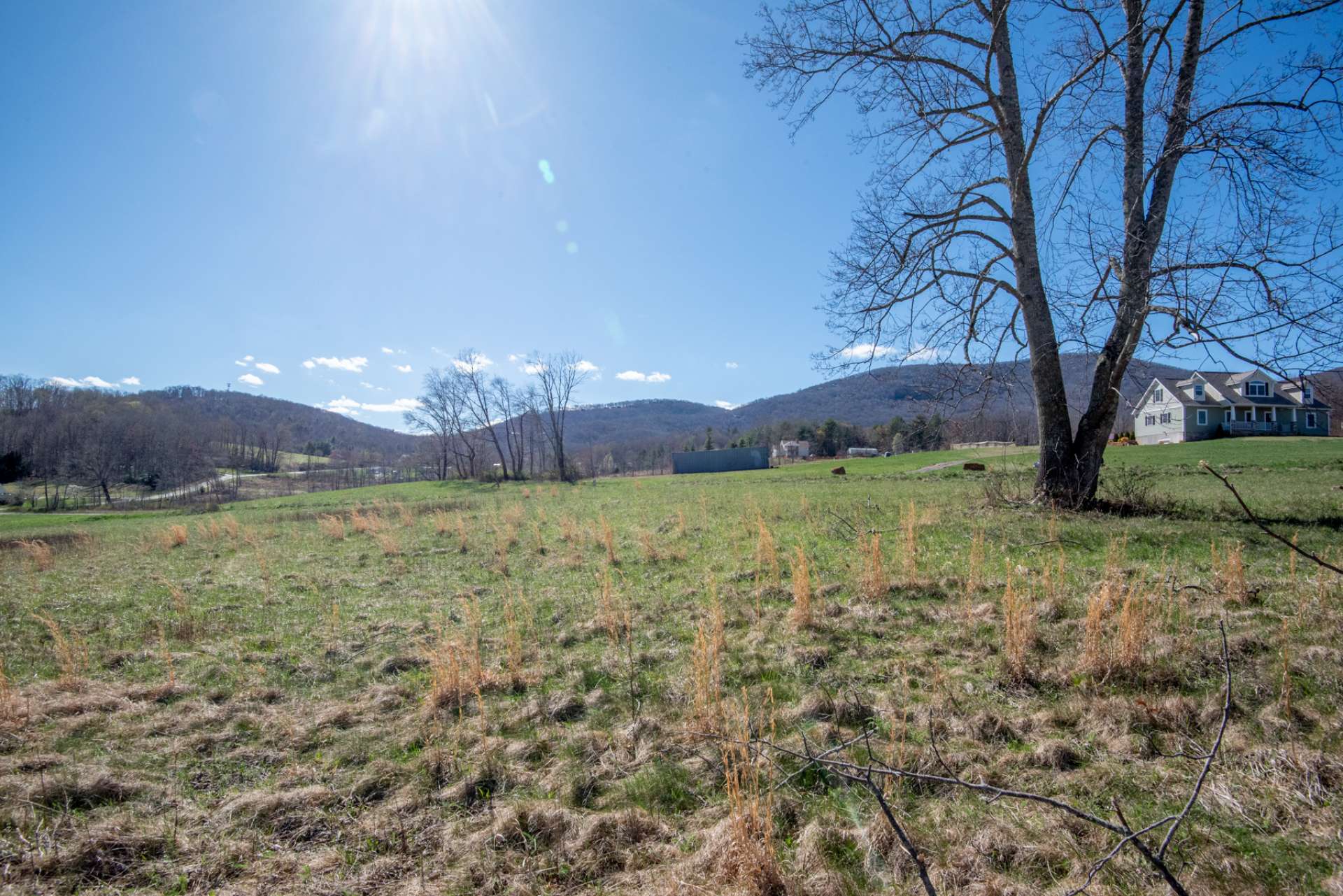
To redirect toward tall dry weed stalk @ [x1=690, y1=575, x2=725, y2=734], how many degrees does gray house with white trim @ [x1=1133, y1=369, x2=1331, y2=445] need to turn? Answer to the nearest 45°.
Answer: approximately 45° to its right

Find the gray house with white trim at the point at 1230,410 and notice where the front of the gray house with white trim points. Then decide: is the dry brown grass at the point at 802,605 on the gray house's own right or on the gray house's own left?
on the gray house's own right

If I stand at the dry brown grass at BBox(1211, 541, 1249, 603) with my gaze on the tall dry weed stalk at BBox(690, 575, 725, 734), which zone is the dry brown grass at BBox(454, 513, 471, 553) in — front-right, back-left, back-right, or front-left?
front-right

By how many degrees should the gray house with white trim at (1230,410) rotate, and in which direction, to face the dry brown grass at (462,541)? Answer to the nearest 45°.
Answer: approximately 45° to its right

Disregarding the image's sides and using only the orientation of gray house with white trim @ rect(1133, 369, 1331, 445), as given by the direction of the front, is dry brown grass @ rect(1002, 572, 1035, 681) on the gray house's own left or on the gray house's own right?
on the gray house's own right

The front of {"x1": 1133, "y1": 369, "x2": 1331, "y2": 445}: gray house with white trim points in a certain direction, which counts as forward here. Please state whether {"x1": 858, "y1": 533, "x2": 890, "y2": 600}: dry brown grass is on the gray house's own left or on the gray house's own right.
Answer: on the gray house's own right

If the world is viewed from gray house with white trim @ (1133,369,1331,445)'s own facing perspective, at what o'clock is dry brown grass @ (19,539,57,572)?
The dry brown grass is roughly at 2 o'clock from the gray house with white trim.

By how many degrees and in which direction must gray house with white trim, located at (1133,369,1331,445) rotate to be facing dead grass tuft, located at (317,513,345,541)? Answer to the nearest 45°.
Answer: approximately 45° to its right

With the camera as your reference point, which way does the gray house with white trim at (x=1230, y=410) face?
facing the viewer and to the right of the viewer

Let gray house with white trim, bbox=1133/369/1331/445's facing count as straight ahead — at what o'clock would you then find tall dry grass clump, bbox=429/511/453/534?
The tall dry grass clump is roughly at 2 o'clock from the gray house with white trim.

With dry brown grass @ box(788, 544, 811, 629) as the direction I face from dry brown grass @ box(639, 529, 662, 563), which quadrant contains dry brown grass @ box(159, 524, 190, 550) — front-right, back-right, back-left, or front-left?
back-right

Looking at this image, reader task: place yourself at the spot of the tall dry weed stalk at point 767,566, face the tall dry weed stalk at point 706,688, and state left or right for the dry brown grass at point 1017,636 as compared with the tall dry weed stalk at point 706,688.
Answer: left

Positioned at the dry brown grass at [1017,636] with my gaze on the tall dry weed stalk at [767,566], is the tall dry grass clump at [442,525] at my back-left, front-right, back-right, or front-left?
front-left
